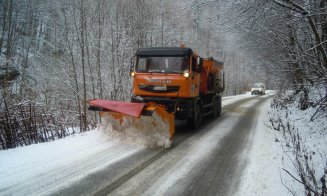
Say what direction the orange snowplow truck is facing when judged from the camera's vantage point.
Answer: facing the viewer and to the left of the viewer
